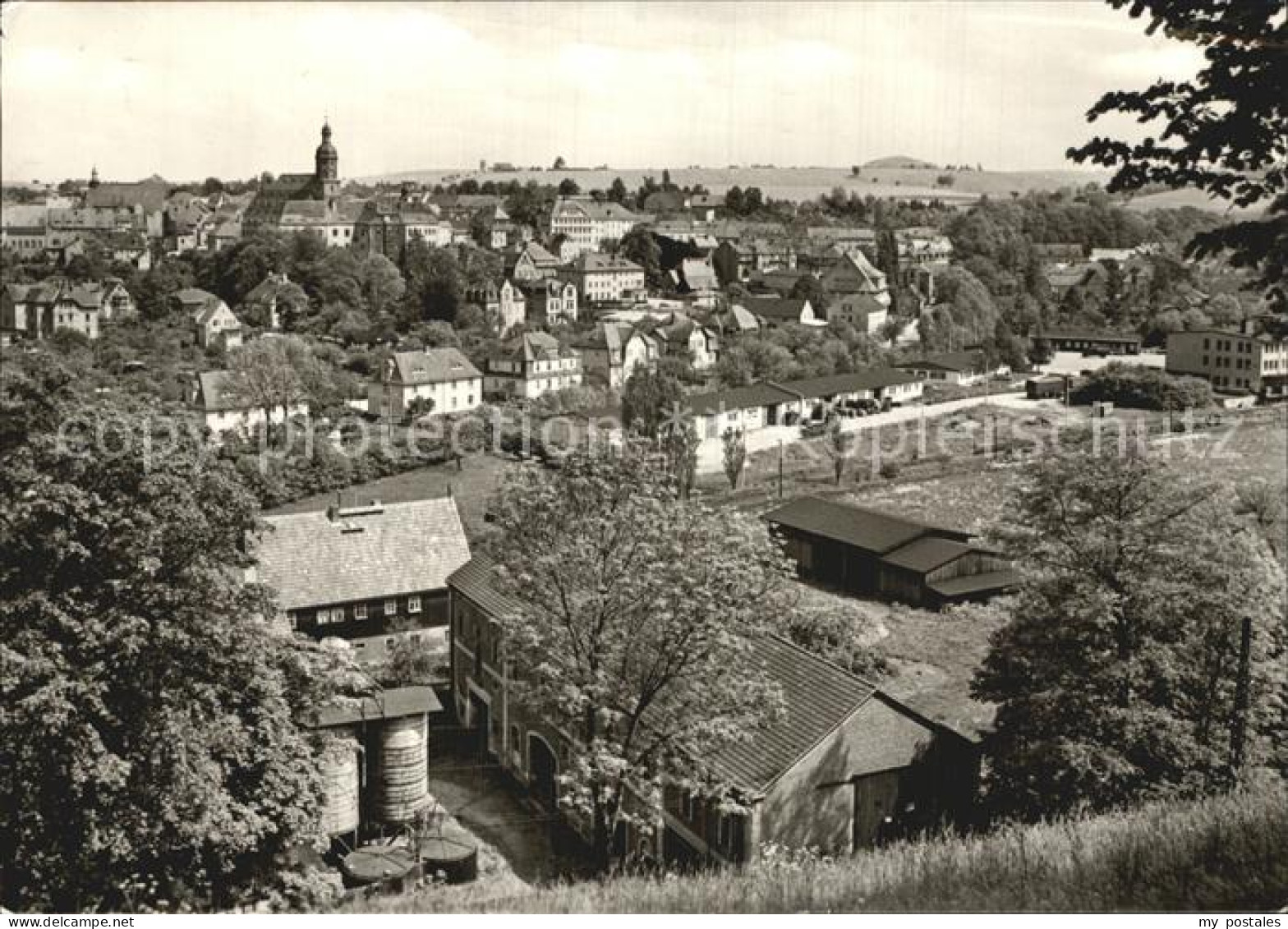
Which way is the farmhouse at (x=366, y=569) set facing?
toward the camera

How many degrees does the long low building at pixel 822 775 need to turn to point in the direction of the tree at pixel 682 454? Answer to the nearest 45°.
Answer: approximately 135° to its right

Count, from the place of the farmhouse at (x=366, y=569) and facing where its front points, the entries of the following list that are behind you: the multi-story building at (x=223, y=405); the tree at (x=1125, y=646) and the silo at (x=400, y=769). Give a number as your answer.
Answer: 1

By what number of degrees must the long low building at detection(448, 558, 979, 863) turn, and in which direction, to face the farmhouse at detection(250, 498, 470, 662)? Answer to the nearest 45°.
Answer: approximately 90° to its right

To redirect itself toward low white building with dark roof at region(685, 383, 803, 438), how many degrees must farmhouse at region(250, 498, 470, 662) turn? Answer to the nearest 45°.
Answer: approximately 135° to its left

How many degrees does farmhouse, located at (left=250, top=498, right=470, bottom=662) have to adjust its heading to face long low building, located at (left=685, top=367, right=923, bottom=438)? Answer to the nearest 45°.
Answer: approximately 135° to its left

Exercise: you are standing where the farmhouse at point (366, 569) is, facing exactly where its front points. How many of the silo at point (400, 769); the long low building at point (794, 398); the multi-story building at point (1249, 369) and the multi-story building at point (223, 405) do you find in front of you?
1

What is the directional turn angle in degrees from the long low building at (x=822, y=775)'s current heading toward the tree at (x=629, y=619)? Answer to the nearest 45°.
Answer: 0° — it already faces it

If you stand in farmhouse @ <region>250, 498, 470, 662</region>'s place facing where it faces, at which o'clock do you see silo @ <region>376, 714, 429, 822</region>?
The silo is roughly at 12 o'clock from the farmhouse.

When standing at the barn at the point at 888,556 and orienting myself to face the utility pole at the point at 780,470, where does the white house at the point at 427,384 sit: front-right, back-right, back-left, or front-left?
front-left

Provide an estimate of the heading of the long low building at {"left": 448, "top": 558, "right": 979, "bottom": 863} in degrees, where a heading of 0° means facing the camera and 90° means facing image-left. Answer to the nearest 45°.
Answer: approximately 45°

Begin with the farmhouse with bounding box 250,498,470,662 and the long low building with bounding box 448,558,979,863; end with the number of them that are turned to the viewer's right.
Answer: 0

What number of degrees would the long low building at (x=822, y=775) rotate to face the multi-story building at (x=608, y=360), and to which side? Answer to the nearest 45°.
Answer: approximately 135° to its right
